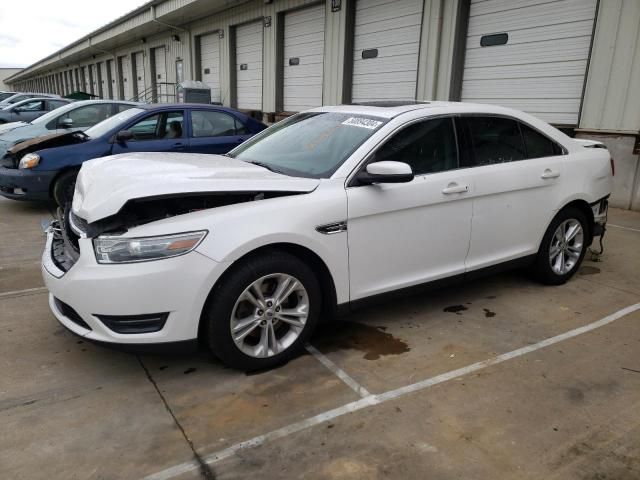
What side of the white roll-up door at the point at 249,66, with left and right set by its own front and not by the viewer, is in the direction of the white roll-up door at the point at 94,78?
right

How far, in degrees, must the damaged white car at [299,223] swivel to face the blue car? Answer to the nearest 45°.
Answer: approximately 90° to its right

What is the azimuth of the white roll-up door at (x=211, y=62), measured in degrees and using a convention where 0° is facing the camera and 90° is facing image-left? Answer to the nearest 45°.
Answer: approximately 45°

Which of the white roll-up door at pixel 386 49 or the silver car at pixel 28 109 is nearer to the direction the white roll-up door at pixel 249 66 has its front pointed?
the silver car

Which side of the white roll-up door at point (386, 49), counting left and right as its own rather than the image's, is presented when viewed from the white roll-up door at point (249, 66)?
right

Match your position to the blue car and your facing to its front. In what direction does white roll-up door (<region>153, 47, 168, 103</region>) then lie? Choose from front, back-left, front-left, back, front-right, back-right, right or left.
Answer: back-right

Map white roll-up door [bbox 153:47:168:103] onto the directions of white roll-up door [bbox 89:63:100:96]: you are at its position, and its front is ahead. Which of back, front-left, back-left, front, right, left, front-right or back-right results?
left

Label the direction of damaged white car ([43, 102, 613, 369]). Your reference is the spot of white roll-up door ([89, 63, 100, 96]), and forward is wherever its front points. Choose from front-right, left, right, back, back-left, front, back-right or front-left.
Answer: left
